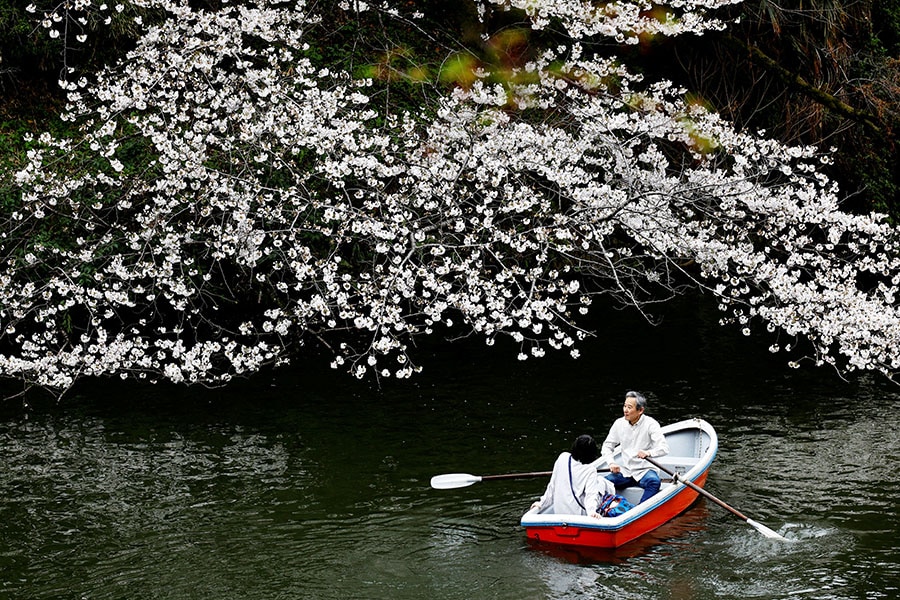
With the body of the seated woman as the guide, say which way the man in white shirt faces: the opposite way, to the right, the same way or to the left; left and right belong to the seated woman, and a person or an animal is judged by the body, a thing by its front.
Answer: the opposite way

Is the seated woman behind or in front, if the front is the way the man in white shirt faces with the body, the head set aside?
in front

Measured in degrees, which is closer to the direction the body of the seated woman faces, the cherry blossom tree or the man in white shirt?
the man in white shirt

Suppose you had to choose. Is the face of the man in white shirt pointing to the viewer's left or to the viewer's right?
to the viewer's left

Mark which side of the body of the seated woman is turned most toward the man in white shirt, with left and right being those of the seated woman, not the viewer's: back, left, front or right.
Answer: front

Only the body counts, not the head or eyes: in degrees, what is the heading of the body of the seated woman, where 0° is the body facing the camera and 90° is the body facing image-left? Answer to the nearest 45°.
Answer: approximately 225°

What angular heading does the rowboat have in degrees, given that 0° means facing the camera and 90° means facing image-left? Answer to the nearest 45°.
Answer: approximately 225°

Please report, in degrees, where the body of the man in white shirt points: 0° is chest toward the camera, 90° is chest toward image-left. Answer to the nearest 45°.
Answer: approximately 45°

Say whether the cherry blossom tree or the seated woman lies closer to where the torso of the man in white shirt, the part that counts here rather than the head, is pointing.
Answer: the seated woman
